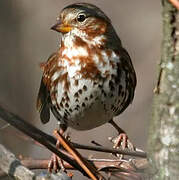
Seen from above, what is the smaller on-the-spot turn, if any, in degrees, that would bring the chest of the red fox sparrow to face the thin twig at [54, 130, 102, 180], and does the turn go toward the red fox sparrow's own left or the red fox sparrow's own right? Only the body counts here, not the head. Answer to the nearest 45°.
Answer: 0° — it already faces it

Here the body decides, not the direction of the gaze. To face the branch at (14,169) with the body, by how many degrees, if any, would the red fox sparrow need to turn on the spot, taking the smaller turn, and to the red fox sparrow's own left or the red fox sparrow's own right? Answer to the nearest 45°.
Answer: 0° — it already faces it

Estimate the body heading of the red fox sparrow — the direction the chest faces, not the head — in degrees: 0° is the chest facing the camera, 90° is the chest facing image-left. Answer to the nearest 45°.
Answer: approximately 0°
